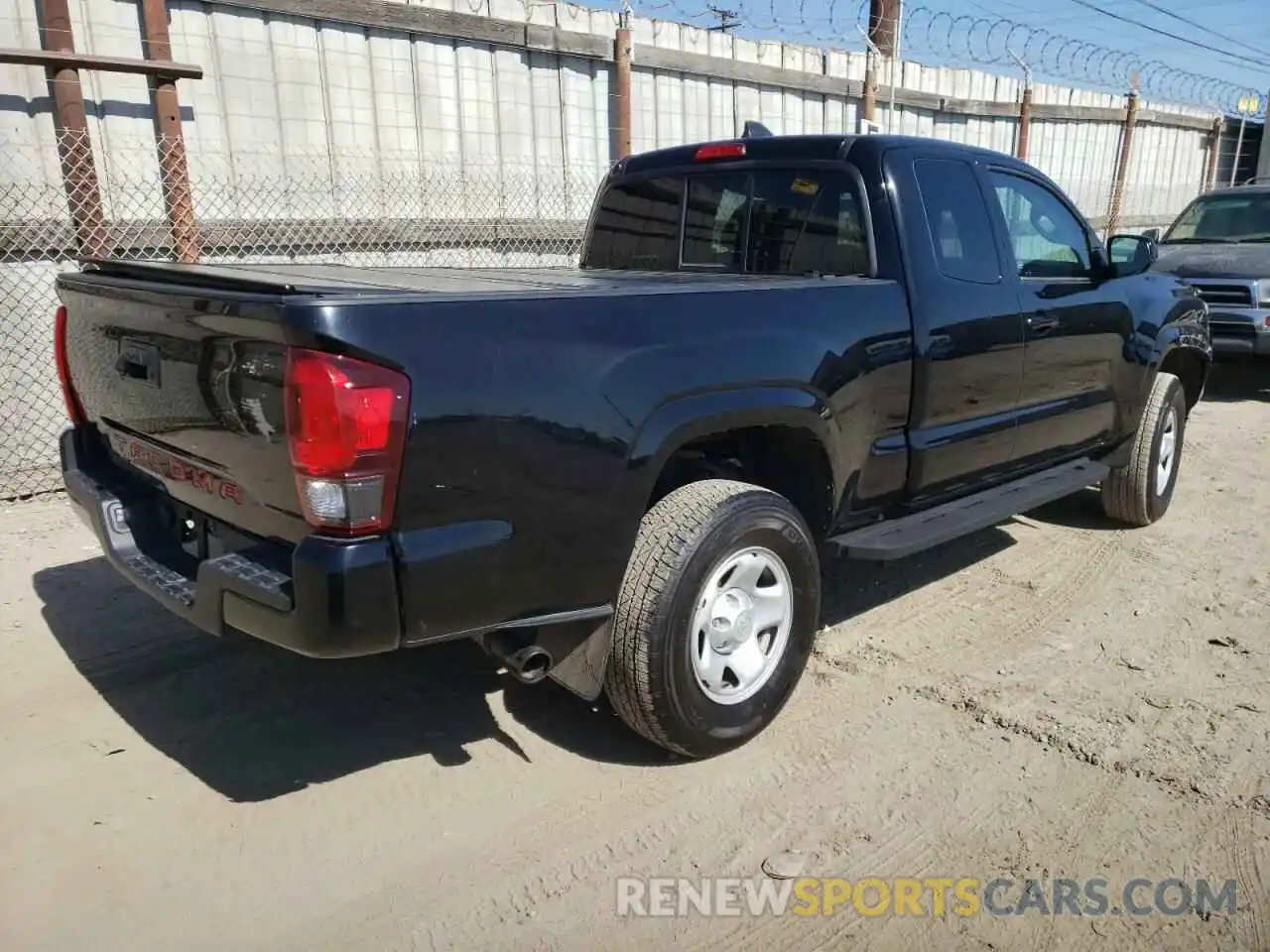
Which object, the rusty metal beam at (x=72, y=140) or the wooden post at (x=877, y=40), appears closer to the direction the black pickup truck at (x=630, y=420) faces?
the wooden post

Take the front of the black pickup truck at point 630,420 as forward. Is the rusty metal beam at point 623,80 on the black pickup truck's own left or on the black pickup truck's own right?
on the black pickup truck's own left

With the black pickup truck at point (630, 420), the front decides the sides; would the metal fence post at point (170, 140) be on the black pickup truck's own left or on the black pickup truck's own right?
on the black pickup truck's own left

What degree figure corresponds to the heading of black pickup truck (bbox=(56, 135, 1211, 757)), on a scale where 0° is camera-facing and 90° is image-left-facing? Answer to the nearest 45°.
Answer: approximately 225°

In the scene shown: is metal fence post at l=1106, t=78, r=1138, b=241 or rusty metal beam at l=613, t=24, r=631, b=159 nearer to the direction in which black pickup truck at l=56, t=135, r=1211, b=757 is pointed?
the metal fence post

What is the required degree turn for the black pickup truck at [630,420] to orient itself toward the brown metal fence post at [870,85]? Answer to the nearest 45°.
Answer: approximately 45° to its left

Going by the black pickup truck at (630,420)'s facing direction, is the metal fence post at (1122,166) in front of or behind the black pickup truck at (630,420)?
in front

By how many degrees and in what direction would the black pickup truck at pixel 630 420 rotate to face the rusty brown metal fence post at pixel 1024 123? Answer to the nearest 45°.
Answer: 0° — it already faces it

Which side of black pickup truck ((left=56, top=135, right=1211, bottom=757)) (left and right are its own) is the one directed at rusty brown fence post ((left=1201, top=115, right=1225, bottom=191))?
front

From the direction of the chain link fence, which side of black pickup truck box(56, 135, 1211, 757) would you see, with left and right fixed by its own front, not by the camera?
left

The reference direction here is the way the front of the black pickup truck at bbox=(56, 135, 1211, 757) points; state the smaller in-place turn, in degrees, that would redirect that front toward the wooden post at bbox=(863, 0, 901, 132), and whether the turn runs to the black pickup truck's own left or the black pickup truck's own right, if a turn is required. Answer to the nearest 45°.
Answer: approximately 45° to the black pickup truck's own left

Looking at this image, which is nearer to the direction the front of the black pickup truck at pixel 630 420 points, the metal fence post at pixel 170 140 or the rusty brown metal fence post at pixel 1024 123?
the rusty brown metal fence post

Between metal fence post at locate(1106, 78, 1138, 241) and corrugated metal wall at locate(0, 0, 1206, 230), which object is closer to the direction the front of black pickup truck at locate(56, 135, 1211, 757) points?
the metal fence post
